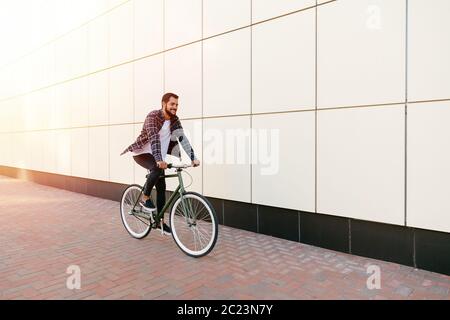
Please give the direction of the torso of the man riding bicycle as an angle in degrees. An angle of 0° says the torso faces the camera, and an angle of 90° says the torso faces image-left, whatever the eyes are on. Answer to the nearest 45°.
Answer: approximately 315°
